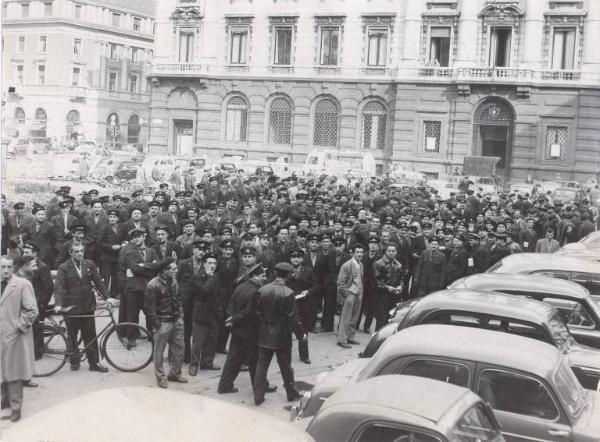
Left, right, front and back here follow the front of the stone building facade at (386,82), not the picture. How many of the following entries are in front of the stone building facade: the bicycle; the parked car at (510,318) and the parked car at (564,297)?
3

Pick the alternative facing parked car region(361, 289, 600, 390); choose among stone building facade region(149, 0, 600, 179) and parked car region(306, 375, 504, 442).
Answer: the stone building facade

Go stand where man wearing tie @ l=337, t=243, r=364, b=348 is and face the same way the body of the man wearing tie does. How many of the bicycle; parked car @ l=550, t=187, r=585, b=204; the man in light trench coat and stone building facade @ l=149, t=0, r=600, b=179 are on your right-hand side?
2

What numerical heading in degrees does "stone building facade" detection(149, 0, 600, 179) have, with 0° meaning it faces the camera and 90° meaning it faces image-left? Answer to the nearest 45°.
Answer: approximately 0°

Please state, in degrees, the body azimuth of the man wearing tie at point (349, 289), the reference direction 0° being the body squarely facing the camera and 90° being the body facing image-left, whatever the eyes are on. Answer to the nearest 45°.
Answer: approximately 315°

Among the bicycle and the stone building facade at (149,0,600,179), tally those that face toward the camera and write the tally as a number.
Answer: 1
